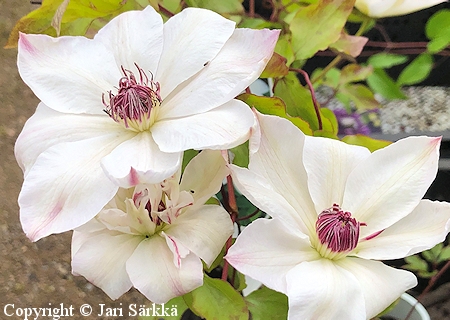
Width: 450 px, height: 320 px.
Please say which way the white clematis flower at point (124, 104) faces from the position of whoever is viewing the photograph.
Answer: facing the viewer

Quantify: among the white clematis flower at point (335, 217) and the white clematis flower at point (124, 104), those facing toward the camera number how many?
2

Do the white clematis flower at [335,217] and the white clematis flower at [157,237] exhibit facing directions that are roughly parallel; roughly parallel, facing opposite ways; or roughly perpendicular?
roughly parallel

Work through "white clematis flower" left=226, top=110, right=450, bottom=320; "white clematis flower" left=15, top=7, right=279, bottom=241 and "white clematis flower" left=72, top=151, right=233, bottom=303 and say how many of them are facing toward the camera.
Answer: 3

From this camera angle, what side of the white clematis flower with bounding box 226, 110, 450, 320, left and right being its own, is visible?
front
